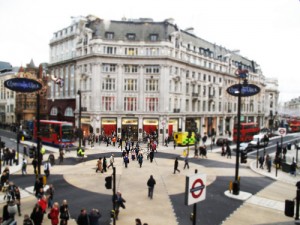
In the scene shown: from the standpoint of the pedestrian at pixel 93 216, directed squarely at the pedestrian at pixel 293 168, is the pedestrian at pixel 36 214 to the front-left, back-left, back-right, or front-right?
back-left
